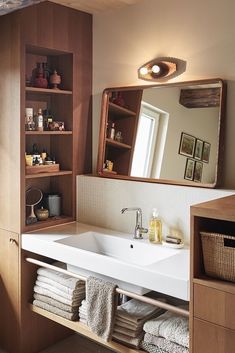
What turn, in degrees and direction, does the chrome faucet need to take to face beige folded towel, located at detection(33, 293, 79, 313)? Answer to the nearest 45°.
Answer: approximately 45° to its right

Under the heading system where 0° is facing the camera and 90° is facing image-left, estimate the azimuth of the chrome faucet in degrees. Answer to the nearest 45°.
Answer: approximately 45°
